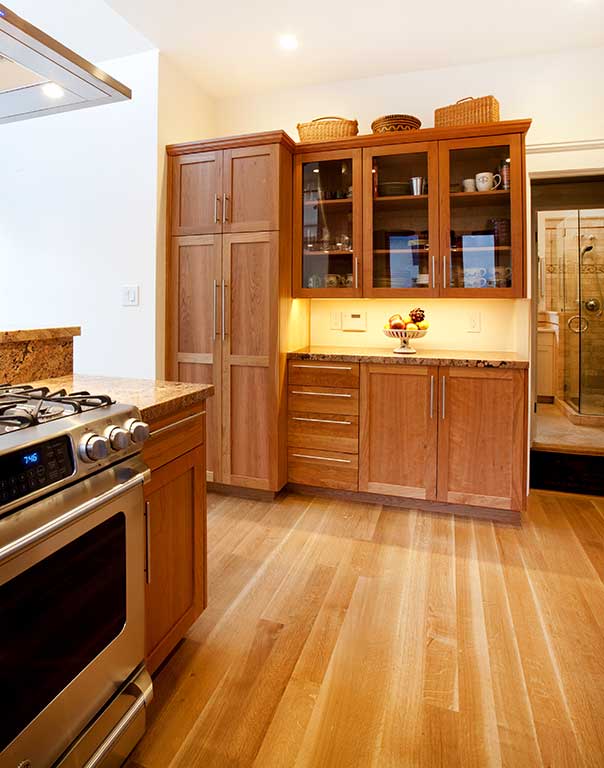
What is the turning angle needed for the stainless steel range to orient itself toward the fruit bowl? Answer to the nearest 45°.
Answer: approximately 90° to its left

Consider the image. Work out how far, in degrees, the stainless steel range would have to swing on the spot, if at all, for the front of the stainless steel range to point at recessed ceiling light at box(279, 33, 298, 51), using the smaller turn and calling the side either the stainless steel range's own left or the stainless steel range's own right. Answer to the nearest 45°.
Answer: approximately 90° to the stainless steel range's own left

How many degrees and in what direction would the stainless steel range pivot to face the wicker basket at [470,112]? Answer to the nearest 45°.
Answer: approximately 90° to its left

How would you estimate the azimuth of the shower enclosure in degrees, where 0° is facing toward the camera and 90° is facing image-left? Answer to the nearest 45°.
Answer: approximately 45°

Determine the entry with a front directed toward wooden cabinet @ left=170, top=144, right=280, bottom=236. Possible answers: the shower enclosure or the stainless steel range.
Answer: the shower enclosure
